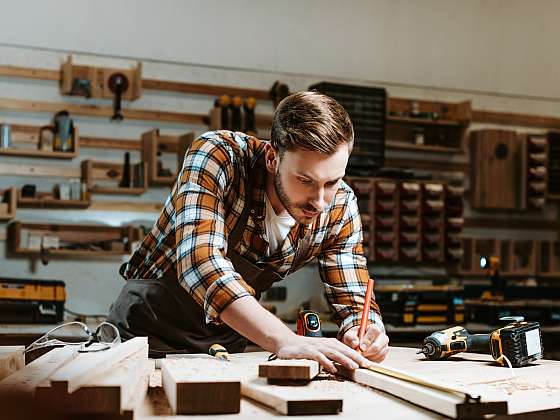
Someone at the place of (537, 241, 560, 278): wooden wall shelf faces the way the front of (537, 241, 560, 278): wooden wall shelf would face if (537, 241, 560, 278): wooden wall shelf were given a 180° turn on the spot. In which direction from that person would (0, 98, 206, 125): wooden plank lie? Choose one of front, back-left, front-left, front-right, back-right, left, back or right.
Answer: back-left

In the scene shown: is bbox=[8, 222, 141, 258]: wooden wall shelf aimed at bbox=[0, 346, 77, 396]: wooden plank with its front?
yes

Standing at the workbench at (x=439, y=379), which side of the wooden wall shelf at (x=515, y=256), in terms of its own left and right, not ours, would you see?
front

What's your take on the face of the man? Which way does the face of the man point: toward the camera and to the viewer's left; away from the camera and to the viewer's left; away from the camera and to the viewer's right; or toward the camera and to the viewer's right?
toward the camera and to the viewer's right

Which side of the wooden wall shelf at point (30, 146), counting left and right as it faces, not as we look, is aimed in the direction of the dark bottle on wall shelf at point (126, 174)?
left

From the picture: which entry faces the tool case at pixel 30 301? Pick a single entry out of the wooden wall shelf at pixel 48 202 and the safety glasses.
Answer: the wooden wall shelf

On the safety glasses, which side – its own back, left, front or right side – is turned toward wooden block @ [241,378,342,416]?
front

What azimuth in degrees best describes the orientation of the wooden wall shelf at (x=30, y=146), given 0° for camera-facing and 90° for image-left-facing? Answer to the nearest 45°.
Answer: approximately 0°

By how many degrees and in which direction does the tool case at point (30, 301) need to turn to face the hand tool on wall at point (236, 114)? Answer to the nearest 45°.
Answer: approximately 135° to its left

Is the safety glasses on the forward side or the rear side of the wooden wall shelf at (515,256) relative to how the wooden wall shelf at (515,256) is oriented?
on the forward side
